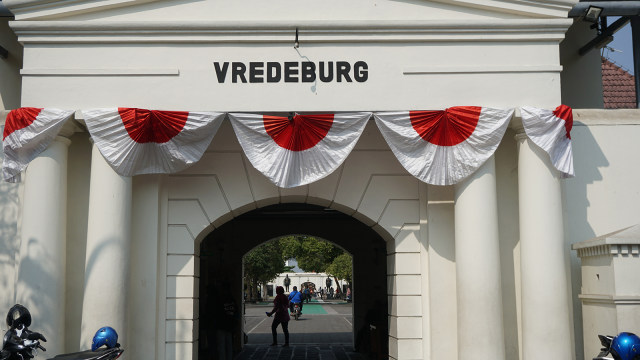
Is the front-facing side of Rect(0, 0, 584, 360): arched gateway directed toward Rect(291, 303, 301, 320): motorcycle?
no

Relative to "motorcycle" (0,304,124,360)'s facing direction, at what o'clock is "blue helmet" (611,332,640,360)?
The blue helmet is roughly at 7 o'clock from the motorcycle.

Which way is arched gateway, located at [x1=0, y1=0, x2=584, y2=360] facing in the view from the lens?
facing the viewer

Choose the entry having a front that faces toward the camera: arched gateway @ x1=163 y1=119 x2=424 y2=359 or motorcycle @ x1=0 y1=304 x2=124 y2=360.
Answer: the arched gateway

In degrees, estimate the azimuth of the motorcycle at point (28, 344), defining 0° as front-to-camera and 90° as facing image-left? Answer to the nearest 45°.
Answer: approximately 90°
